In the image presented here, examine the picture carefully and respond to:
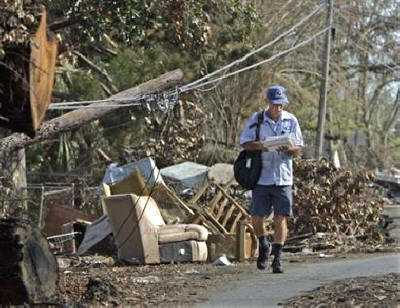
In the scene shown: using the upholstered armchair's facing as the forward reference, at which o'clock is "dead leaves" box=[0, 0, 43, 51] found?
The dead leaves is roughly at 5 o'clock from the upholstered armchair.

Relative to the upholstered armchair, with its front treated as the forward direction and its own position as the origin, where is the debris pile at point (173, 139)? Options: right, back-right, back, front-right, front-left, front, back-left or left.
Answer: front-left

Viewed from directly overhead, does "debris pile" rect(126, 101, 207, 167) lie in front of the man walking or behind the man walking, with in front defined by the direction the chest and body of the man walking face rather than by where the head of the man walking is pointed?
behind

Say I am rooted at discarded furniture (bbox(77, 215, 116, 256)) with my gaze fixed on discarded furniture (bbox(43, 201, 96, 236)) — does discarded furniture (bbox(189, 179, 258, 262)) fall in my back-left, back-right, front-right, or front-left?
back-right

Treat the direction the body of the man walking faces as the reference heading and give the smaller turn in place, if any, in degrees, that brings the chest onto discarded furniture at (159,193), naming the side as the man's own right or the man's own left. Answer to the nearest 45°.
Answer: approximately 135° to the man's own right

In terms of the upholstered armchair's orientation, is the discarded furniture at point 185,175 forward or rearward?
forward

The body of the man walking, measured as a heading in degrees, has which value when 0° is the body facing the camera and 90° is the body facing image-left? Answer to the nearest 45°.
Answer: approximately 0°

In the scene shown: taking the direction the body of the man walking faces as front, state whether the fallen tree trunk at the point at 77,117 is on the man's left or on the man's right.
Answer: on the man's right
